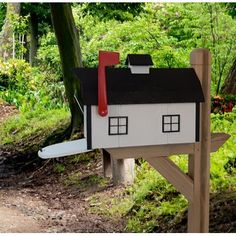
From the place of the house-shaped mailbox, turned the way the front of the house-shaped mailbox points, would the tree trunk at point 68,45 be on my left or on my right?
on my right

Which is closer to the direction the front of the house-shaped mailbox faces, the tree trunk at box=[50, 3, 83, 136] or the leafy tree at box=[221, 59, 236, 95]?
the tree trunk

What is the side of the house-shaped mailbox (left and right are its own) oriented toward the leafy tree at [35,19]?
right

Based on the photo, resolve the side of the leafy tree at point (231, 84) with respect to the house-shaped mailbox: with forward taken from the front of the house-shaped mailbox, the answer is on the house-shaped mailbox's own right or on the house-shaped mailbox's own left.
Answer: on the house-shaped mailbox's own right

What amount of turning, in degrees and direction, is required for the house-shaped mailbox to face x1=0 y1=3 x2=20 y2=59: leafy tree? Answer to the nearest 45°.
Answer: approximately 90° to its right

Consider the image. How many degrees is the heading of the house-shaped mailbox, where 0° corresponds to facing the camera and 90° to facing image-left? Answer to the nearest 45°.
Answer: approximately 90°

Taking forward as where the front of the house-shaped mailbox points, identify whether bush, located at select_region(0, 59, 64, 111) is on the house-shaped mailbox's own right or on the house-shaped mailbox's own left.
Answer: on the house-shaped mailbox's own right
